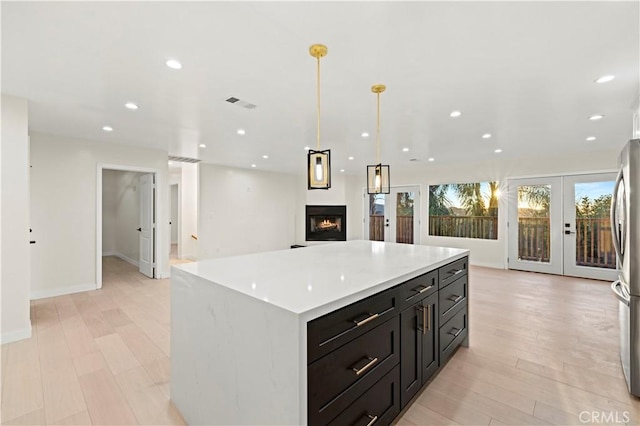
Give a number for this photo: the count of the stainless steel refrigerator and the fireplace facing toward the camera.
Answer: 1

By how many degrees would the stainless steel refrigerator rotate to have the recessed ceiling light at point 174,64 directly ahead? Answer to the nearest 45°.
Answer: approximately 45° to its left

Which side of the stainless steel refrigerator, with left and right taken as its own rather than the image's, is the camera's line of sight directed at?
left

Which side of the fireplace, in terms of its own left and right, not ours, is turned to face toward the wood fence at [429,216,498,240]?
left

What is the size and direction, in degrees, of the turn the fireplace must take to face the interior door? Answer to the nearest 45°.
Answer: approximately 45° to its right

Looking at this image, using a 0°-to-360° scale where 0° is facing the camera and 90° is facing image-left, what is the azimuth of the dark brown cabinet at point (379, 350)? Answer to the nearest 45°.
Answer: approximately 315°
